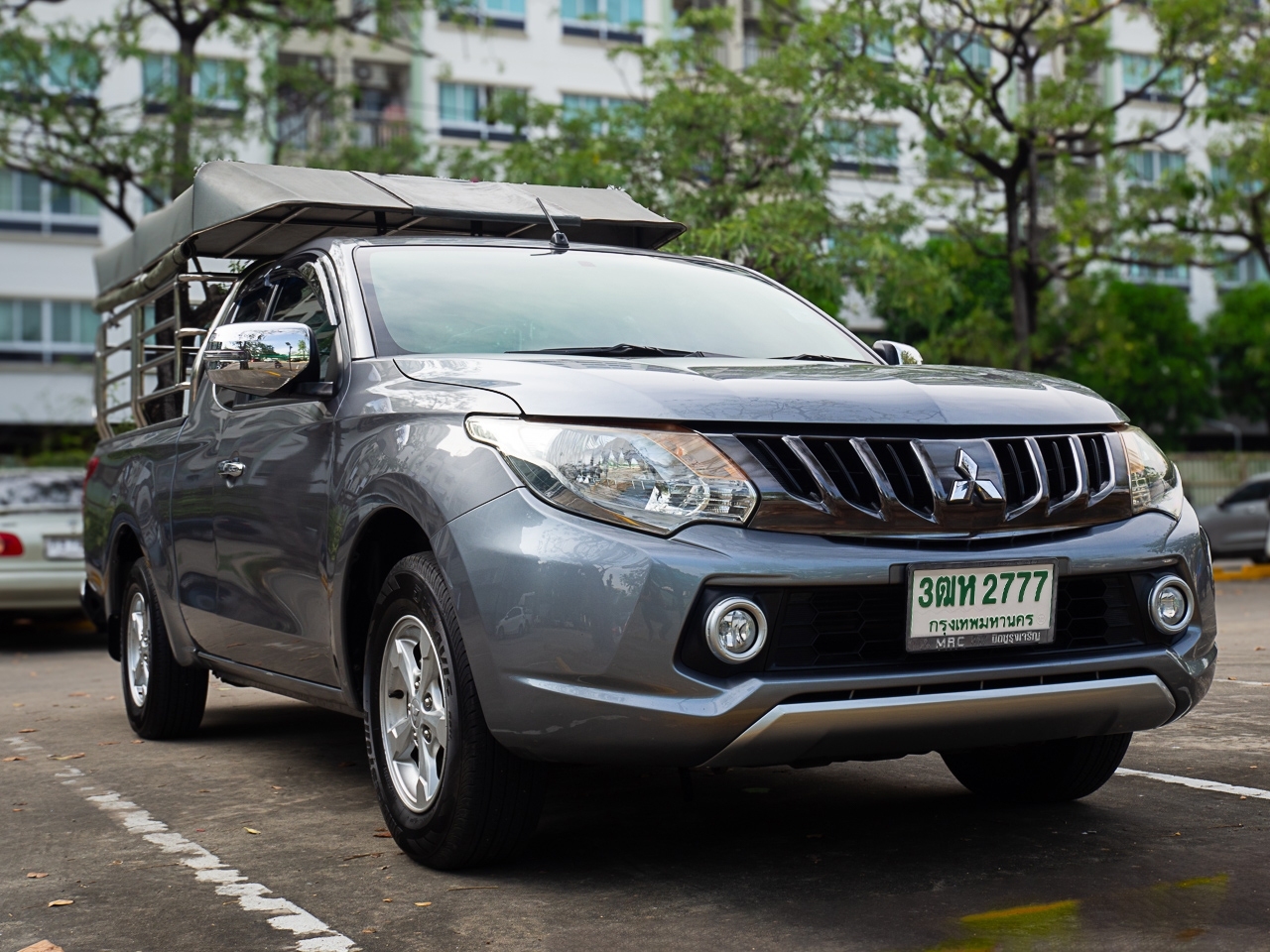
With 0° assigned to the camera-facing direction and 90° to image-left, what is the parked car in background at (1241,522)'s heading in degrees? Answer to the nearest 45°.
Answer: approximately 90°

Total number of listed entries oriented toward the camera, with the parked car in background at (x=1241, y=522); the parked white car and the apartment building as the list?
1

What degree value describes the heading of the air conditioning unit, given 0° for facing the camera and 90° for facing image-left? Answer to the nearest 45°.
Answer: approximately 0°

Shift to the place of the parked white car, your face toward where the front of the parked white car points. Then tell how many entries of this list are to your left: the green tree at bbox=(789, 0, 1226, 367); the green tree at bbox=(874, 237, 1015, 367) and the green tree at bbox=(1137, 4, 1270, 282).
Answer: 0

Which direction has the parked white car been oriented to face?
away from the camera

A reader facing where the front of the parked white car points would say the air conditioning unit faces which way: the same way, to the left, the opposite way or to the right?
the opposite way

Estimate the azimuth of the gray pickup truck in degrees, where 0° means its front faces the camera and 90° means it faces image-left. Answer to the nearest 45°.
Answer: approximately 315°

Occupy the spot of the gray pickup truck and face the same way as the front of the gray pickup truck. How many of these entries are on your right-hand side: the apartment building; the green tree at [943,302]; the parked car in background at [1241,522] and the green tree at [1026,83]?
0

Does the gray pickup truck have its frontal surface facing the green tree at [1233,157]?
no

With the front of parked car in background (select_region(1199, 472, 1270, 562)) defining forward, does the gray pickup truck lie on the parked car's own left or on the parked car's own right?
on the parked car's own left

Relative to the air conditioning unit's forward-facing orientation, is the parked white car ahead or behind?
ahead

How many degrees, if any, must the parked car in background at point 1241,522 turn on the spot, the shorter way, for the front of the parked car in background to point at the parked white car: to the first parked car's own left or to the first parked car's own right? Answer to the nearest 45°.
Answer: approximately 45° to the first parked car's own left

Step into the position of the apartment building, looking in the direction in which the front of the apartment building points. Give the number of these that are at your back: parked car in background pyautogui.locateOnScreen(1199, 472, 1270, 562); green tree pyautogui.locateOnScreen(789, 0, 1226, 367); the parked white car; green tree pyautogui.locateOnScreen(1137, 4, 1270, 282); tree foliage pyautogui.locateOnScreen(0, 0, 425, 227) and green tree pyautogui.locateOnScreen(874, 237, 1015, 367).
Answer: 0

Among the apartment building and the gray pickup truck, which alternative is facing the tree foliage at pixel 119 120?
the apartment building

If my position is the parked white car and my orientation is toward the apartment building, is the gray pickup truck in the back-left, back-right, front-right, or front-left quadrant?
back-right

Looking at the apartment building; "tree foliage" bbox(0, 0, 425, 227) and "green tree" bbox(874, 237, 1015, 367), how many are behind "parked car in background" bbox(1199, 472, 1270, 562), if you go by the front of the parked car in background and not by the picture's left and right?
0

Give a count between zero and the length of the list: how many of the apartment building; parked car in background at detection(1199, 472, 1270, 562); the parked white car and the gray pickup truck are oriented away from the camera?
1

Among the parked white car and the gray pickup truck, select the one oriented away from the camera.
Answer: the parked white car

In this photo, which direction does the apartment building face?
toward the camera
